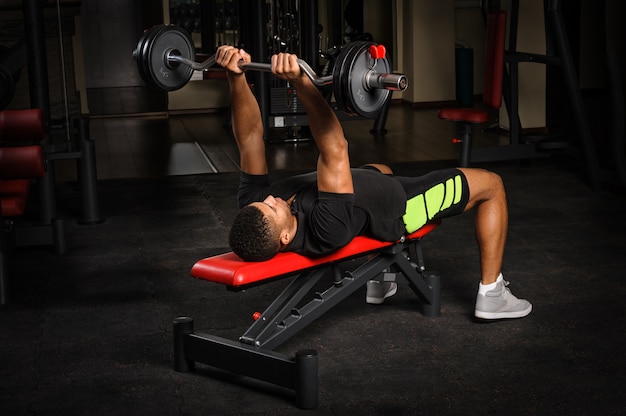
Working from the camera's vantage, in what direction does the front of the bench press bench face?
facing away from the viewer and to the right of the viewer

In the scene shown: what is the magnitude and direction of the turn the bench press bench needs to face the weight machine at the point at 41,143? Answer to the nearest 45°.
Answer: approximately 90° to its left
